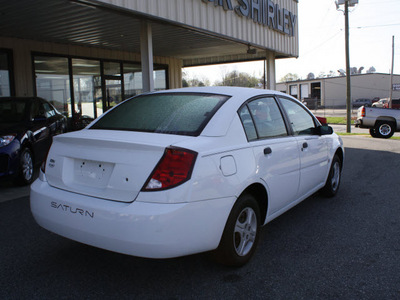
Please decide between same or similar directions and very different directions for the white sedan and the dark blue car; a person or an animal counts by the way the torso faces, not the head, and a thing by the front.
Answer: very different directions

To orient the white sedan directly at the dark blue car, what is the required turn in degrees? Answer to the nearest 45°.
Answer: approximately 90° to its left

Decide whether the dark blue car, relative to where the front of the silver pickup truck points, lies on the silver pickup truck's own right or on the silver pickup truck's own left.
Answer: on the silver pickup truck's own right

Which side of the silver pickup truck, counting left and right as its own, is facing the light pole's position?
left

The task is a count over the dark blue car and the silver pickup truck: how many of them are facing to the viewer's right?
1

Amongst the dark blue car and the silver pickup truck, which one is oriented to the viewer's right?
the silver pickup truck

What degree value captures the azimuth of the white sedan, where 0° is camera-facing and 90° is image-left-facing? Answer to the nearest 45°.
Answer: approximately 225°

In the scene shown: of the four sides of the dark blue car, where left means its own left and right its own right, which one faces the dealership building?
back

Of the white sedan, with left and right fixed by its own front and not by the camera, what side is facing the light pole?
front

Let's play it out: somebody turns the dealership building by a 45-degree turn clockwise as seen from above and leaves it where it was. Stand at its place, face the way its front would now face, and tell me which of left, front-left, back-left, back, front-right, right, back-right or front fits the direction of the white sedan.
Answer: front

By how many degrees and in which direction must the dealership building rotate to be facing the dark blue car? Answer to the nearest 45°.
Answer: approximately 45° to its right

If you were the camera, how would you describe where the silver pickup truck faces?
facing to the right of the viewer
